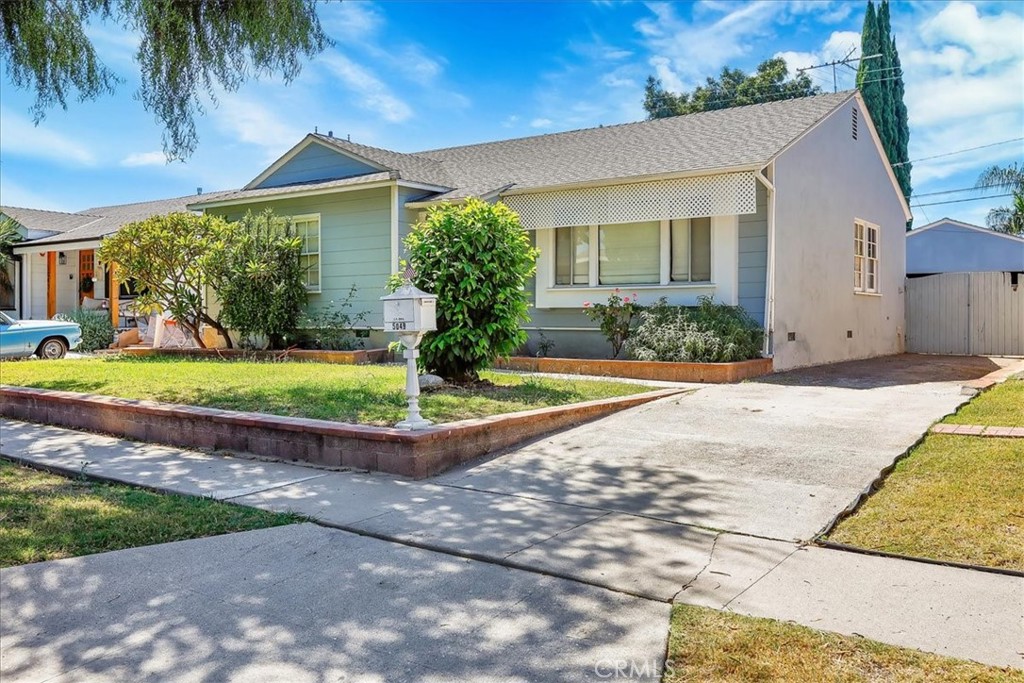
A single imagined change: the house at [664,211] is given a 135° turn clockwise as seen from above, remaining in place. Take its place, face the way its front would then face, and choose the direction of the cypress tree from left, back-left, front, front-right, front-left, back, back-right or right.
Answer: front-right

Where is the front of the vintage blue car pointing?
to the viewer's right

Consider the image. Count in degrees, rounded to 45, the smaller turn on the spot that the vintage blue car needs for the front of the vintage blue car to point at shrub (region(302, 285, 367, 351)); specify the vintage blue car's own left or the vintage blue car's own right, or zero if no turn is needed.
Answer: approximately 45° to the vintage blue car's own right

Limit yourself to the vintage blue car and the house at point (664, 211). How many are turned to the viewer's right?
1
